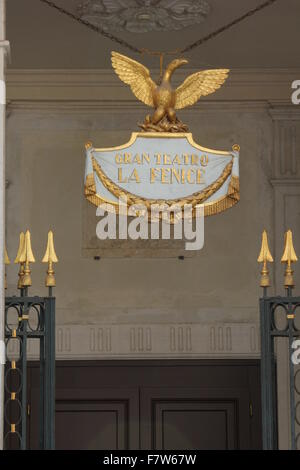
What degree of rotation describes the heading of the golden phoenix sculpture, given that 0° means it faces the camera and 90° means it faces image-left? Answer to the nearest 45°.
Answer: approximately 0°
